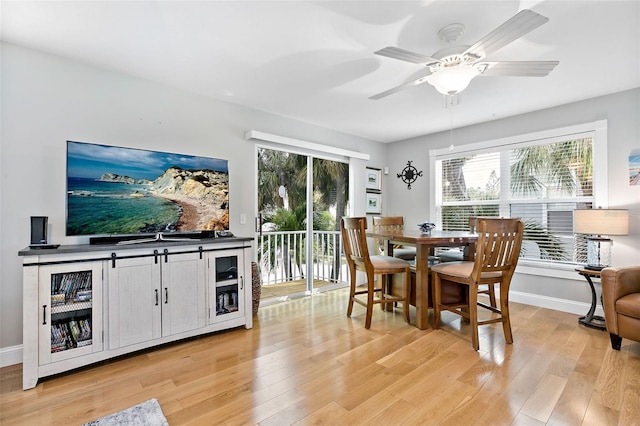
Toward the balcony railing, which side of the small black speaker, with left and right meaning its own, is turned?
left

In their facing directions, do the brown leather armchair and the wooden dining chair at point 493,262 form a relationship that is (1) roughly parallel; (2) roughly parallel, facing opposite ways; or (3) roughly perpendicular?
roughly perpendicular

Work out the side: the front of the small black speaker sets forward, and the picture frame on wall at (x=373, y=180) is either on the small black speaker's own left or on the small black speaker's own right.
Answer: on the small black speaker's own left

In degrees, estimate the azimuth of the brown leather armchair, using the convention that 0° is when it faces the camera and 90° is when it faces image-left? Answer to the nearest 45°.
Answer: approximately 45°

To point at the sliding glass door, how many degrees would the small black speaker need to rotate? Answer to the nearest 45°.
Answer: approximately 90° to its left

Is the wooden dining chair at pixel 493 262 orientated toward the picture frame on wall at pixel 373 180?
yes

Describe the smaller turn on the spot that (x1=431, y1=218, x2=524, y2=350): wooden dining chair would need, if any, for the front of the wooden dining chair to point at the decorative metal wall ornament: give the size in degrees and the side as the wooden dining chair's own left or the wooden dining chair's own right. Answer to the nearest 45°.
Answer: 0° — it already faces it

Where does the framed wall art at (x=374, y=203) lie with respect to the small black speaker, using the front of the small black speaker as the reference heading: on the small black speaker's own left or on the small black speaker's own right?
on the small black speaker's own left
